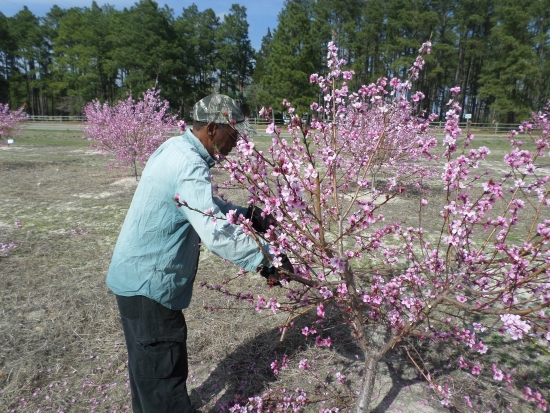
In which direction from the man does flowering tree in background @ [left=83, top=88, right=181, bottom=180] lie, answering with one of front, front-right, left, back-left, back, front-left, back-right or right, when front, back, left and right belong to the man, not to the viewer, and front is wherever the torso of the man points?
left

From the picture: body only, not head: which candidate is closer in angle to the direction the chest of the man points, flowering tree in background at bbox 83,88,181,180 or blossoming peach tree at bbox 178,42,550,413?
the blossoming peach tree

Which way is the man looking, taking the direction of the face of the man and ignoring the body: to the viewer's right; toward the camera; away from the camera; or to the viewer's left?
to the viewer's right

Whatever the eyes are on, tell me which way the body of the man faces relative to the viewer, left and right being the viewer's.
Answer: facing to the right of the viewer

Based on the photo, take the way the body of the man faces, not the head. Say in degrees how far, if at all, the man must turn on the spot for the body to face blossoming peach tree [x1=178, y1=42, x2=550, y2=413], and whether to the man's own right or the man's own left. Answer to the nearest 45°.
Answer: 0° — they already face it
